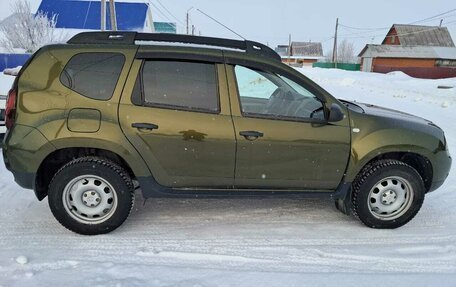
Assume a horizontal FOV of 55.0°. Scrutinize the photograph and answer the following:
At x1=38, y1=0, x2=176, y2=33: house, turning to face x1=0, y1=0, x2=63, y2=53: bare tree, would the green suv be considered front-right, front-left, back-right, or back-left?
front-left

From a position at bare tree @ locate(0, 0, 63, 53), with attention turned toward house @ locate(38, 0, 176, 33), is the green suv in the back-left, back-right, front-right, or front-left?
back-right

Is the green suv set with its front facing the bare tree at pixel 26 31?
no

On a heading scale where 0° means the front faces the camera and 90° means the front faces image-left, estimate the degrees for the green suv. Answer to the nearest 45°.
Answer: approximately 270°

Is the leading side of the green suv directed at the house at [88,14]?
no
